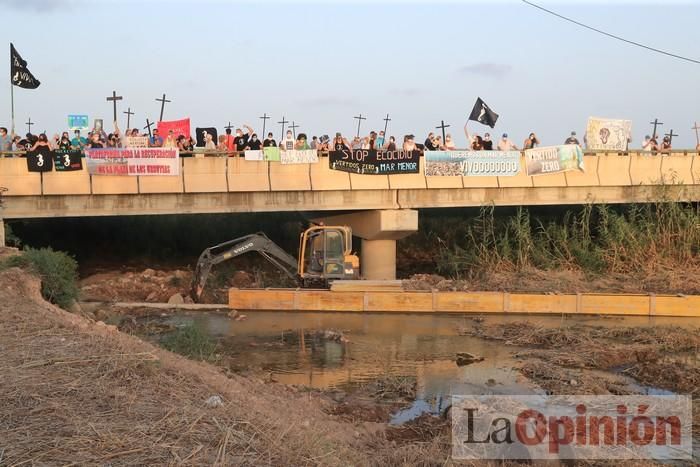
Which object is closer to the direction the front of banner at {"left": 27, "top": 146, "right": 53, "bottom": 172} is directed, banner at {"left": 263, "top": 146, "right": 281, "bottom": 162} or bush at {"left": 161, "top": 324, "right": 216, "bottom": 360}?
the bush

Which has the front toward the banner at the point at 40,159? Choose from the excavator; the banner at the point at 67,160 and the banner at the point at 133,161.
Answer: the excavator

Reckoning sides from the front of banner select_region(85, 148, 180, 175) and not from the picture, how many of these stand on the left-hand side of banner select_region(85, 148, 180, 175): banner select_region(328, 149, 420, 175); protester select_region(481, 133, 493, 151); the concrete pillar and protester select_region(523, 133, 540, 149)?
4

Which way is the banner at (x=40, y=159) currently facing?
toward the camera

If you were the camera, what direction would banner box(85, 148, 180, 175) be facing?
facing the viewer

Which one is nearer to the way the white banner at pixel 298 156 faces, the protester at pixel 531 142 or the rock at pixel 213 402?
the rock

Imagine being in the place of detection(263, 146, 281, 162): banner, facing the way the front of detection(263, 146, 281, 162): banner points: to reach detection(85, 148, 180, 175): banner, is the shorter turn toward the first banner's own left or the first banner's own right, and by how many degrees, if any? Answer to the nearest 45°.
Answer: approximately 90° to the first banner's own right

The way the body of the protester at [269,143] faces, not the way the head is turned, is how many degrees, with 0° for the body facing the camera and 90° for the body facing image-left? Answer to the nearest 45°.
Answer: approximately 0°

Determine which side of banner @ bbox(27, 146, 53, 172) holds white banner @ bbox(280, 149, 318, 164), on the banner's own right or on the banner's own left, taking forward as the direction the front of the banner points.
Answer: on the banner's own left

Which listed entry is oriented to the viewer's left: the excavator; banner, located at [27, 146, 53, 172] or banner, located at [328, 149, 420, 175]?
the excavator

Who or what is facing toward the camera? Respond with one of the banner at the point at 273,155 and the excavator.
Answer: the banner

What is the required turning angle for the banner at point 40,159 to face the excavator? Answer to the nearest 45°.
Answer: approximately 45° to its left

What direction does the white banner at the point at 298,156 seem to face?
toward the camera

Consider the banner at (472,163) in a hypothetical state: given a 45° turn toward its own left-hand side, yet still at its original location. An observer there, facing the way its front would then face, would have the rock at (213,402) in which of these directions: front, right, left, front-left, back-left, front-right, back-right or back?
front-right

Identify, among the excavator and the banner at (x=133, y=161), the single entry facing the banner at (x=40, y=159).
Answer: the excavator

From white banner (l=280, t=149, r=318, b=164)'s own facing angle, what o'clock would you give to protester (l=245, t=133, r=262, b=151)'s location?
The protester is roughly at 3 o'clock from the white banner.
